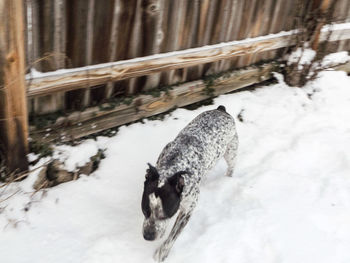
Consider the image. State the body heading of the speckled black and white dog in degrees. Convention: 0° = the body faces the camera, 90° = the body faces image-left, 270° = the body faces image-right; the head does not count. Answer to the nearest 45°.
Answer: approximately 45°

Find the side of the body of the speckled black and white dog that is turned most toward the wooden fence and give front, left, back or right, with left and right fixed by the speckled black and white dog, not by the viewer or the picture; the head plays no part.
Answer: right
